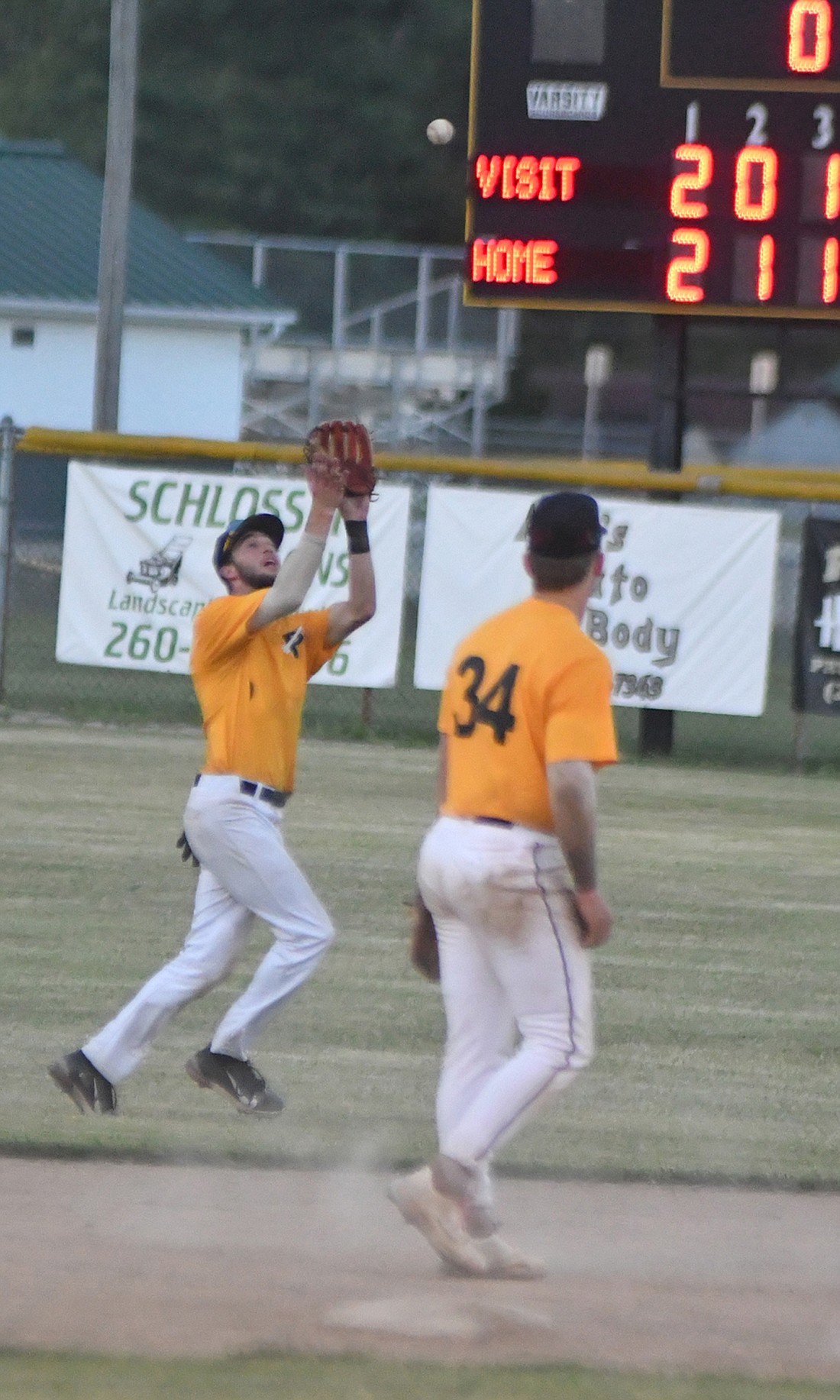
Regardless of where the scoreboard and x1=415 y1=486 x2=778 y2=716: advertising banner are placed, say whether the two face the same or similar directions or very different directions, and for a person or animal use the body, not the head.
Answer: same or similar directions

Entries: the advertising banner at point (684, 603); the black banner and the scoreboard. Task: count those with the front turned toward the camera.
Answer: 3

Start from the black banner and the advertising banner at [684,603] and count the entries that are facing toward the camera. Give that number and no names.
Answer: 2

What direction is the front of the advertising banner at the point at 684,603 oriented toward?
toward the camera

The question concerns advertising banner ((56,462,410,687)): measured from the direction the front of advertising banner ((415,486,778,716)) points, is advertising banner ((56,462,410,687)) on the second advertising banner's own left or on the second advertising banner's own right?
on the second advertising banner's own right

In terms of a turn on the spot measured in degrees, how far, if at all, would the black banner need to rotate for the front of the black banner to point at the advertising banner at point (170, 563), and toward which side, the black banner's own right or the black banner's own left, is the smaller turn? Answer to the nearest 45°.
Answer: approximately 90° to the black banner's own right

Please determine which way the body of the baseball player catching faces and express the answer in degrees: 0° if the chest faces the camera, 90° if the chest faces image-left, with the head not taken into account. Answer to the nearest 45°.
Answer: approximately 315°

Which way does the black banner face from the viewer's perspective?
toward the camera

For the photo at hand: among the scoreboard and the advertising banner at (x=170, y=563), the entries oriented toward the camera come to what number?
2

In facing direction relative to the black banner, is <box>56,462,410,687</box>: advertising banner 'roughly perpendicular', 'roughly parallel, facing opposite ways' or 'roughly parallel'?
roughly parallel

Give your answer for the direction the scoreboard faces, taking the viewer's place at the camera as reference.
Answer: facing the viewer

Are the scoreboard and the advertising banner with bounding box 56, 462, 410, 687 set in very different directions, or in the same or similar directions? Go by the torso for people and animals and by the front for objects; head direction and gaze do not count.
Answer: same or similar directions

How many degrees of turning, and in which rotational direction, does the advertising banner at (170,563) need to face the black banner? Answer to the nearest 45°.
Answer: approximately 90° to its left
